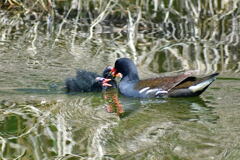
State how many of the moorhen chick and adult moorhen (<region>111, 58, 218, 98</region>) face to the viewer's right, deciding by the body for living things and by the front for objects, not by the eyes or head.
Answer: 1

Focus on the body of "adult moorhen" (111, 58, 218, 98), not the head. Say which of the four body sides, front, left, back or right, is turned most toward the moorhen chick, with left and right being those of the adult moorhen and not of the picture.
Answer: front

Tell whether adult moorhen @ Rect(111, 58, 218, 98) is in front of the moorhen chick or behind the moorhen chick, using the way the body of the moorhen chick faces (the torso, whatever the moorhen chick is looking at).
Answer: in front

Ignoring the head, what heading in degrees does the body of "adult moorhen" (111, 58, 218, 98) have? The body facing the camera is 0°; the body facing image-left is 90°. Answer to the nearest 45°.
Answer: approximately 90°

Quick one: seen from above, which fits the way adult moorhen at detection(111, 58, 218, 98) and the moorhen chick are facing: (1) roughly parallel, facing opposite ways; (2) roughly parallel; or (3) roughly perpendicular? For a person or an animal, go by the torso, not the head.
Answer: roughly parallel, facing opposite ways

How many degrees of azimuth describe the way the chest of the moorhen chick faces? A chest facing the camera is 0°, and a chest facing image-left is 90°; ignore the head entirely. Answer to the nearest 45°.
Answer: approximately 270°
